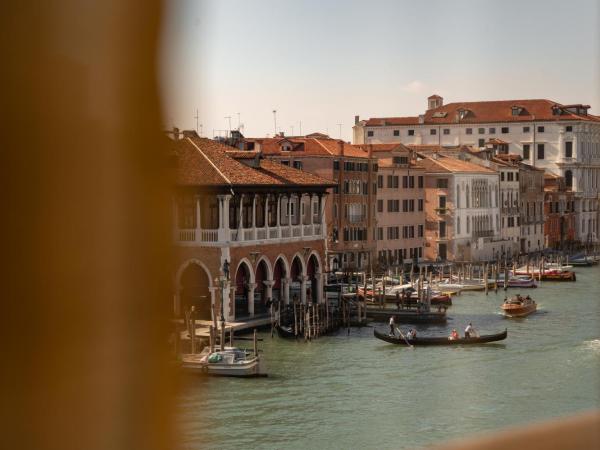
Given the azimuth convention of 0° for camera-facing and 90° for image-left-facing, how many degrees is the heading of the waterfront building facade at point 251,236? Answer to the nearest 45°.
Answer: approximately 315°

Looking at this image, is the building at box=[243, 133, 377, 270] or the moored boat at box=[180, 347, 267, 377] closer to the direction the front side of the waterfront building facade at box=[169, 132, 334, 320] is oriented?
the moored boat

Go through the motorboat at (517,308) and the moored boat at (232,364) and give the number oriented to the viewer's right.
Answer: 1

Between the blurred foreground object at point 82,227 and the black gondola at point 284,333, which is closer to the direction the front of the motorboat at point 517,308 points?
the black gondola

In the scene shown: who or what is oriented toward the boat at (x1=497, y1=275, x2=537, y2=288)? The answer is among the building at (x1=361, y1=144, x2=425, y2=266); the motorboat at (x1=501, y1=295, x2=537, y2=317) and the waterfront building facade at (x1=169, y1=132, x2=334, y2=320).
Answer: the building

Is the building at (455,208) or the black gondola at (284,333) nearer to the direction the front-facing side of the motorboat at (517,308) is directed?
the black gondola

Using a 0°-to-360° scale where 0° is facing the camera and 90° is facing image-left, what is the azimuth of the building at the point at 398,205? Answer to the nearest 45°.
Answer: approximately 315°

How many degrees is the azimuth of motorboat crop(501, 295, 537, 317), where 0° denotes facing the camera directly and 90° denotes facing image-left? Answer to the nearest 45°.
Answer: approximately 45°

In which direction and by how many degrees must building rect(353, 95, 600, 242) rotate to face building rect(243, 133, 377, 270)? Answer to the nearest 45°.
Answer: approximately 45° to its right

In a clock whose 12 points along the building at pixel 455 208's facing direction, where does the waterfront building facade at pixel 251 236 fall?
The waterfront building facade is roughly at 2 o'clock from the building.

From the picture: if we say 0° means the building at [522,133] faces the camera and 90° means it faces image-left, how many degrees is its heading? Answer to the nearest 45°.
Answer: approximately 315°

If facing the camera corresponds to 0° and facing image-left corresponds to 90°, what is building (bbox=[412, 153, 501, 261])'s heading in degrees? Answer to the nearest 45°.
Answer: approximately 315°

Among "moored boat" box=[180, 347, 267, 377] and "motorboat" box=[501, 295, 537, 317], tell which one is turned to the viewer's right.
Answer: the moored boat
